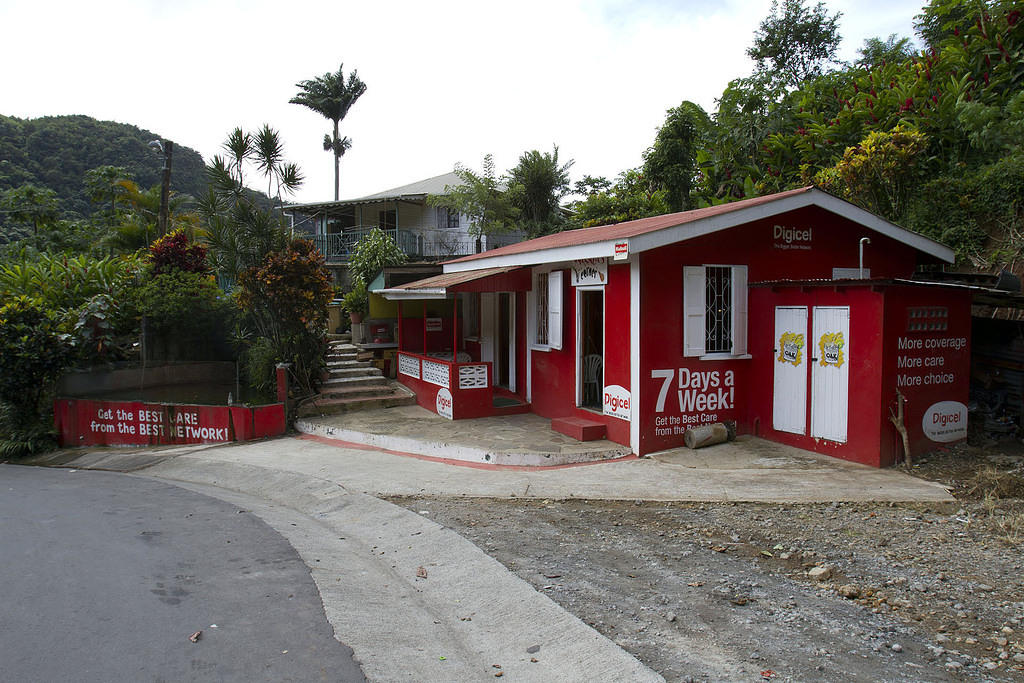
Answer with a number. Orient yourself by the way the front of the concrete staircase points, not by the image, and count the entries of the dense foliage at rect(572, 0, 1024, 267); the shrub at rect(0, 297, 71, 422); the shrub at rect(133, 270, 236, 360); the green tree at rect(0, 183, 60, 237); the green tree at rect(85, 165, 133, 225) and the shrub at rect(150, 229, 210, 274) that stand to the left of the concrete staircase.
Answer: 1

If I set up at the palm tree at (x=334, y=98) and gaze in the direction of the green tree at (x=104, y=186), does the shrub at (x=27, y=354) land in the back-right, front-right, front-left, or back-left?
front-left

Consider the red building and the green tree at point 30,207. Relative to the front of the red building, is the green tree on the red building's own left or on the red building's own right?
on the red building's own right

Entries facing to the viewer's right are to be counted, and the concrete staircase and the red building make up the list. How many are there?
0

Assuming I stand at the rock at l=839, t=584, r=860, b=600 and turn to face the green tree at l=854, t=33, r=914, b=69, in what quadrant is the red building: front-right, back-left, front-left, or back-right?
front-left

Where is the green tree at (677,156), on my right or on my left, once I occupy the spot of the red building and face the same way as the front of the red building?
on my right

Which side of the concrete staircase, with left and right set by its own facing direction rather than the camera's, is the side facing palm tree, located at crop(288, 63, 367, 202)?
back

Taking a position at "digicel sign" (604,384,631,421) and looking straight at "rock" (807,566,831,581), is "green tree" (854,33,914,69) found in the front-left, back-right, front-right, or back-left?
back-left

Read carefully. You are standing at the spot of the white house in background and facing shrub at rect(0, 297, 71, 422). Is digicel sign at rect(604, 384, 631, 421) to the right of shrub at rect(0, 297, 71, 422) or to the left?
left

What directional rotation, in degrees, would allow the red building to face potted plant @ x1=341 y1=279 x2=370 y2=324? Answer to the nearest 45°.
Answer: approximately 90° to its right

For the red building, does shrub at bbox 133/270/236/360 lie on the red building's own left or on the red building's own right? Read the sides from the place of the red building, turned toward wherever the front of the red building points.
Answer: on the red building's own right

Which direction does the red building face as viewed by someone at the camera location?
facing the viewer and to the left of the viewer

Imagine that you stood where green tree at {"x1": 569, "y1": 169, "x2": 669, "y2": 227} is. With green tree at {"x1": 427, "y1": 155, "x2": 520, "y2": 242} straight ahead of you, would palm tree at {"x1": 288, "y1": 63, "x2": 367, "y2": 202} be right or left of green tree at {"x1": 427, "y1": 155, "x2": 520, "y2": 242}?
right

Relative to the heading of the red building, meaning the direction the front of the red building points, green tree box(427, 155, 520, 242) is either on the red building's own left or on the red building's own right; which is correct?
on the red building's own right

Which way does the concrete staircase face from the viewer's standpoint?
toward the camera

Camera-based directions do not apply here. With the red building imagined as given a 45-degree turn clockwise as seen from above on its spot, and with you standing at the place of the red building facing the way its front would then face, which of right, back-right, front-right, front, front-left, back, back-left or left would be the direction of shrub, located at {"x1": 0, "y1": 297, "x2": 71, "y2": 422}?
front

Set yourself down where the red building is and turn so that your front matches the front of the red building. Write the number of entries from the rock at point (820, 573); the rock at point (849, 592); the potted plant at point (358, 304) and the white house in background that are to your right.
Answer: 2

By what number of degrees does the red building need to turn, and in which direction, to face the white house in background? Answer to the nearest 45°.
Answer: approximately 90° to its right
